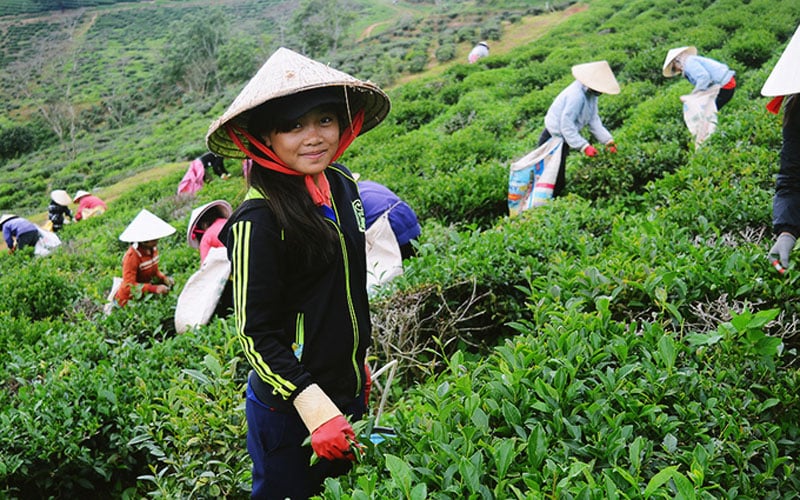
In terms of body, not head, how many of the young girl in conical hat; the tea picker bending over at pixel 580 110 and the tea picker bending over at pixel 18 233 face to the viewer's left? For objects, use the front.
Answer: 1

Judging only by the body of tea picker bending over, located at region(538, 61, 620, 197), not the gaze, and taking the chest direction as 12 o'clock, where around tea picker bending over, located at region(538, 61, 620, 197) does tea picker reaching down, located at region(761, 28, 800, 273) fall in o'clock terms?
tea picker reaching down, located at region(761, 28, 800, 273) is roughly at 1 o'clock from tea picker bending over, located at region(538, 61, 620, 197).

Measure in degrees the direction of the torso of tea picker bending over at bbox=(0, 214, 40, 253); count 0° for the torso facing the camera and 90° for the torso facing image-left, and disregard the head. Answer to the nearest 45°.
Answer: approximately 90°

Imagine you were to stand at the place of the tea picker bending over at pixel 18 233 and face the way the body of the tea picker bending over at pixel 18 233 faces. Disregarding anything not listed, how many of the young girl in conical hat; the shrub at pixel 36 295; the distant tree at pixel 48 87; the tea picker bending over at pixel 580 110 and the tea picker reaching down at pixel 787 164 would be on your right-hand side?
1

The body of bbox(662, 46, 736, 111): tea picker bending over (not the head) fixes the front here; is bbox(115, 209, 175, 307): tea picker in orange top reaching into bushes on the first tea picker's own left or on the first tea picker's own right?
on the first tea picker's own left

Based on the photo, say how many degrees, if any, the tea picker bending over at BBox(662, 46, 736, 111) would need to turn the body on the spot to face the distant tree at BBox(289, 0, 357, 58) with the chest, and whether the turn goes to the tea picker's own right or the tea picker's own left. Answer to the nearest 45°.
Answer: approximately 45° to the tea picker's own right

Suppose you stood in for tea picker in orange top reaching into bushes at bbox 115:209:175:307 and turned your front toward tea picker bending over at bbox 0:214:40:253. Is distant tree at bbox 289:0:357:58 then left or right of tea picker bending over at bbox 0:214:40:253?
right

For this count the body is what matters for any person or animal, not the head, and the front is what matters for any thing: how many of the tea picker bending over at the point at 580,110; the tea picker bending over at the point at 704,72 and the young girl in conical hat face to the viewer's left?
1

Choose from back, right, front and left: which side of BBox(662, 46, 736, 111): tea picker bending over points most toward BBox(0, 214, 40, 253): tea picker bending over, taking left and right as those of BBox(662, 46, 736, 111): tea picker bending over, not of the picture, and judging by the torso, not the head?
front

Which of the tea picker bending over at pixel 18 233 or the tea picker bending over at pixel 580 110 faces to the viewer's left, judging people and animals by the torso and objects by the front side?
the tea picker bending over at pixel 18 233

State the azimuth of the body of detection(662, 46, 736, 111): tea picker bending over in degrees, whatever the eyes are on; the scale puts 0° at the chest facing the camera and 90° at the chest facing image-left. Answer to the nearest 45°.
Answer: approximately 90°

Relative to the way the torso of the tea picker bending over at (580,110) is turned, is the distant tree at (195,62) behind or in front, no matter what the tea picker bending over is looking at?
behind

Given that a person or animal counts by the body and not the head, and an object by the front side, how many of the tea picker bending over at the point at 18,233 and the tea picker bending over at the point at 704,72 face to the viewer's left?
2

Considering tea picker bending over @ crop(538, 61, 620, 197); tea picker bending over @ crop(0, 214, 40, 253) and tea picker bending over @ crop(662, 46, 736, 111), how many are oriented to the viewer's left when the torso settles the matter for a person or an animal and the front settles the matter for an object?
2

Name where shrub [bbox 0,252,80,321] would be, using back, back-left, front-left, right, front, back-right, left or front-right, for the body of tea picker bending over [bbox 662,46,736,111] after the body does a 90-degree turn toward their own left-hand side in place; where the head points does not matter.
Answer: front-right

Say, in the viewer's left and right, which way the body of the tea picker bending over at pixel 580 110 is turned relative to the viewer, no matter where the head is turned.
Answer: facing the viewer and to the right of the viewer

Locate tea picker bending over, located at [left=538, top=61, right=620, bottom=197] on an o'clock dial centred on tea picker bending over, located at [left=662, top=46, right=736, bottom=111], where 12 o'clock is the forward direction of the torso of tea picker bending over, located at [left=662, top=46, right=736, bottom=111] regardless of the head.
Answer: tea picker bending over, located at [left=538, top=61, right=620, bottom=197] is roughly at 10 o'clock from tea picker bending over, located at [left=662, top=46, right=736, bottom=111].
